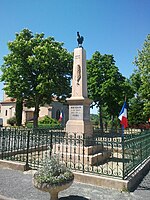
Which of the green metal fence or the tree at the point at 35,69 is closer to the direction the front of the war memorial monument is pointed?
the green metal fence

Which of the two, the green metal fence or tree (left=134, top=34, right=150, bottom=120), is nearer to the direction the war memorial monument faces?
the green metal fence

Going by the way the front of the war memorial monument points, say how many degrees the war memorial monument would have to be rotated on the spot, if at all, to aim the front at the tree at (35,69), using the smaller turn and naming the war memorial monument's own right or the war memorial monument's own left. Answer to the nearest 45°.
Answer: approximately 135° to the war memorial monument's own right

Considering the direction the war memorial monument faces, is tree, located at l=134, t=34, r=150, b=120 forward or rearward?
rearward

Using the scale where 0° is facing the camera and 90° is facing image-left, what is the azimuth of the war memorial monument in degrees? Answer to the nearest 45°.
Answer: approximately 45°
